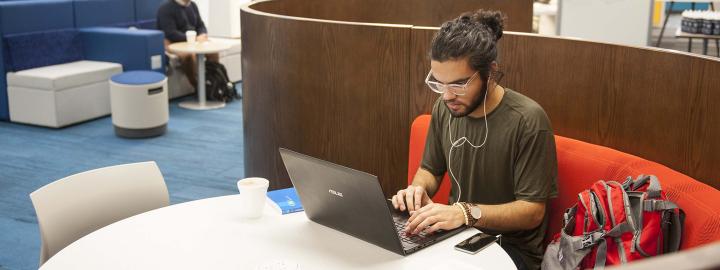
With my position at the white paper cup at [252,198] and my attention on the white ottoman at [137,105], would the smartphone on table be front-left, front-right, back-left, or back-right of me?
back-right

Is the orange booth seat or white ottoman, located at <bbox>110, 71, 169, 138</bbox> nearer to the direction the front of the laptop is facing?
the orange booth seat

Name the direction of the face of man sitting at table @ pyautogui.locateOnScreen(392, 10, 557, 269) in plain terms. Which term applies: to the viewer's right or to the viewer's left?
to the viewer's left

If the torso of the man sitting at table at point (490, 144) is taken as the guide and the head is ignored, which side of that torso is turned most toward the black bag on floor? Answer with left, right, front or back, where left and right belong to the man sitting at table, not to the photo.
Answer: right

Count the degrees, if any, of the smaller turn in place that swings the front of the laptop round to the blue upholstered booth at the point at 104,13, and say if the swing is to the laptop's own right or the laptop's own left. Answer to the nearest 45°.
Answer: approximately 90° to the laptop's own left

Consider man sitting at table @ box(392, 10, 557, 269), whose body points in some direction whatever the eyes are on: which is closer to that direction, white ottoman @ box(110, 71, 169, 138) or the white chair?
the white chair

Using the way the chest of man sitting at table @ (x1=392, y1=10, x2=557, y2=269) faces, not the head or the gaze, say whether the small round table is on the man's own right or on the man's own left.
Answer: on the man's own right

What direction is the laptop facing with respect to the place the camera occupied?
facing away from the viewer and to the right of the viewer
